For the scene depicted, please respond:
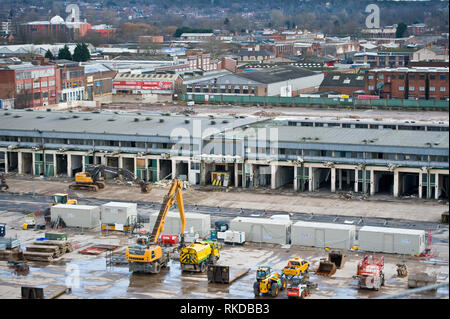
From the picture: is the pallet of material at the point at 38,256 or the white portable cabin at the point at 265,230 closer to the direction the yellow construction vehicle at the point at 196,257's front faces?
the white portable cabin

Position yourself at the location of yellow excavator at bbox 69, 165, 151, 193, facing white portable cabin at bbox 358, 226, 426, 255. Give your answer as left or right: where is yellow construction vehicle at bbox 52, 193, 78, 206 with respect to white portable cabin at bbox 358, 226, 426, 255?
right

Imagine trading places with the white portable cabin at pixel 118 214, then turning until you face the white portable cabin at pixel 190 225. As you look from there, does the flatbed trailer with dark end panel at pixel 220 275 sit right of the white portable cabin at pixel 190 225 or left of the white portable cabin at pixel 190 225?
right
